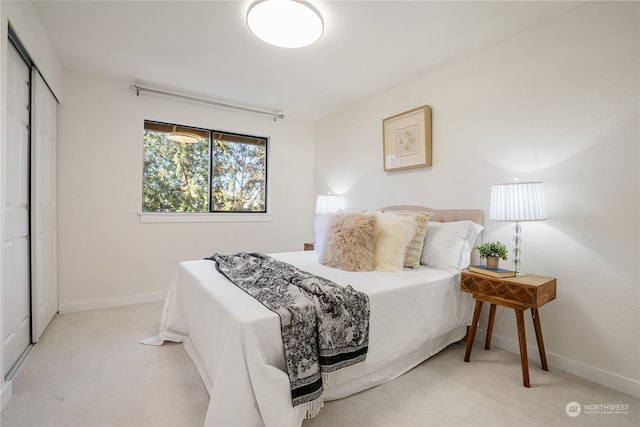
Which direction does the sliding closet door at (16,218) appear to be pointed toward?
to the viewer's right

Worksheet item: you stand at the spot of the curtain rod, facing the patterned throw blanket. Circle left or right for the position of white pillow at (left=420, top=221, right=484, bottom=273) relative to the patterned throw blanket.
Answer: left

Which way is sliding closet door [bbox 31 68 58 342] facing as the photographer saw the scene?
facing to the right of the viewer

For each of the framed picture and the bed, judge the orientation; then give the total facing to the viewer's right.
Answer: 0

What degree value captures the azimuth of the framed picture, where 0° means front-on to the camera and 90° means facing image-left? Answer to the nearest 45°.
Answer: approximately 45°

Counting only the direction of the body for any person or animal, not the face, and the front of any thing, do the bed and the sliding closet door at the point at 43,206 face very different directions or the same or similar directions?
very different directions

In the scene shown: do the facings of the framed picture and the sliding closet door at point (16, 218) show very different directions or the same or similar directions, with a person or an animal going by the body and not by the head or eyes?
very different directions

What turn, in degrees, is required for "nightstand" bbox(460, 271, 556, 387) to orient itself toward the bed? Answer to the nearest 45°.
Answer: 0° — it already faces it

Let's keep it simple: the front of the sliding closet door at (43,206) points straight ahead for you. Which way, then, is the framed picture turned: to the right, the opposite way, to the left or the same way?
the opposite way
